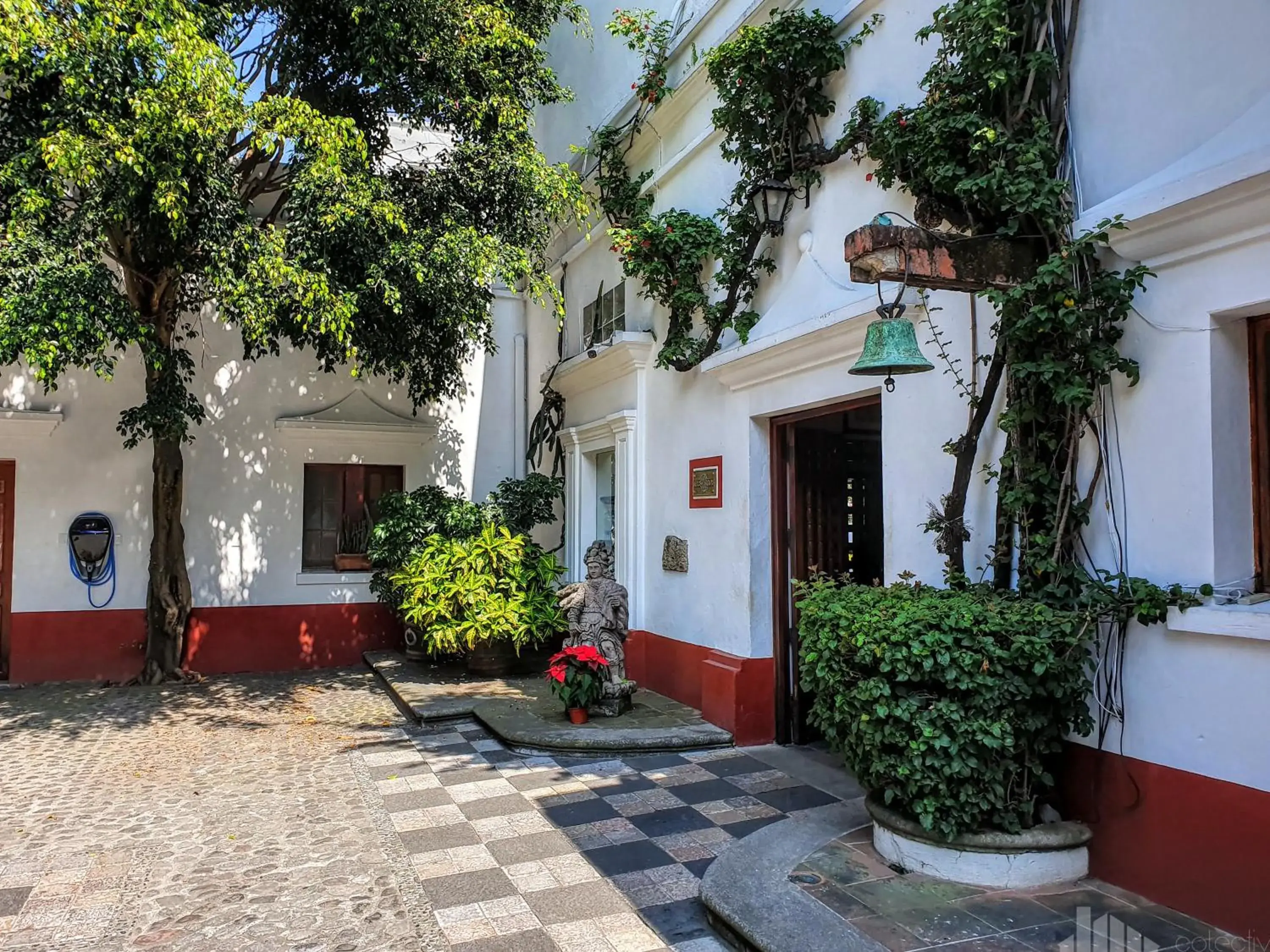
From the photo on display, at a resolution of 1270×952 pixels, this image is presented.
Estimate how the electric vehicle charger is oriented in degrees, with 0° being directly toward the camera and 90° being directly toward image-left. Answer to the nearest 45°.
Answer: approximately 0°

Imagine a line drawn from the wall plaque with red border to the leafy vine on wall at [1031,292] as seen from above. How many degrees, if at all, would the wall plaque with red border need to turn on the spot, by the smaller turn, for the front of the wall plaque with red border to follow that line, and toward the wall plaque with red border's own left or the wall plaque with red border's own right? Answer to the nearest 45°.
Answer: approximately 90° to the wall plaque with red border's own left

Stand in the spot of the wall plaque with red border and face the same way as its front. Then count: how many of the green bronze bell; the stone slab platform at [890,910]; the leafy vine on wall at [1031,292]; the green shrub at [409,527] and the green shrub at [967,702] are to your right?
1

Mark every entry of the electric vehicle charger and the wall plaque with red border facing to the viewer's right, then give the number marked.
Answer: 0

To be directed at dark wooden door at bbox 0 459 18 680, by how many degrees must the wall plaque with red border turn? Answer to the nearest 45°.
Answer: approximately 45° to its right

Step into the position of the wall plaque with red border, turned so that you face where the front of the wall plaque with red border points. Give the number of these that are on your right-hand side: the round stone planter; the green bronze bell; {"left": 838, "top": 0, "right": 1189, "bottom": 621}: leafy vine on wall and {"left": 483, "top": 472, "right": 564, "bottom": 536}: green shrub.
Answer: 1

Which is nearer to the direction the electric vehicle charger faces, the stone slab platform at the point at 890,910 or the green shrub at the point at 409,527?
the stone slab platform

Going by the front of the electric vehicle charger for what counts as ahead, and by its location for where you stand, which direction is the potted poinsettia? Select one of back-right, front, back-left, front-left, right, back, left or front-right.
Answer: front-left

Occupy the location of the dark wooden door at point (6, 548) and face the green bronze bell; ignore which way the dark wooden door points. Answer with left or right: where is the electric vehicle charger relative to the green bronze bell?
left

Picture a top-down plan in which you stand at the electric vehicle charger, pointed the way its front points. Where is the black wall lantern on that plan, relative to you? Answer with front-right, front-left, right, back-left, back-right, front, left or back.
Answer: front-left

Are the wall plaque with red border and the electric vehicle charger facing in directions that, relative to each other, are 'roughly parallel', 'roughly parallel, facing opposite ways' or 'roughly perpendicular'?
roughly perpendicular

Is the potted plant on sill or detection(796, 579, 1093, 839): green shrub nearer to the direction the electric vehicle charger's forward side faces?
the green shrub

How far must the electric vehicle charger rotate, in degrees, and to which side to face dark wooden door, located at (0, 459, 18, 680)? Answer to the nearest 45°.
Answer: approximately 135° to its right

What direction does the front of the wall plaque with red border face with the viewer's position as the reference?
facing the viewer and to the left of the viewer

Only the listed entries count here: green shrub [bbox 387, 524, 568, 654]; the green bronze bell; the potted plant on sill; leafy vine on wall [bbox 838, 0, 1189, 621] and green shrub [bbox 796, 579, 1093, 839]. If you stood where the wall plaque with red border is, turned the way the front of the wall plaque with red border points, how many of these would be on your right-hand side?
2

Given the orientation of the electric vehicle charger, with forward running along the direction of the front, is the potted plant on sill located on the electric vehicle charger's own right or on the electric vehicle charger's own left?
on the electric vehicle charger's own left

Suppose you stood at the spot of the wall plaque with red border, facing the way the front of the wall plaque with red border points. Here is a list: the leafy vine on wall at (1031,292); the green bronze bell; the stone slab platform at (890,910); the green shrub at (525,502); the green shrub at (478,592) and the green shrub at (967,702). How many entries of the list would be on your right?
2
